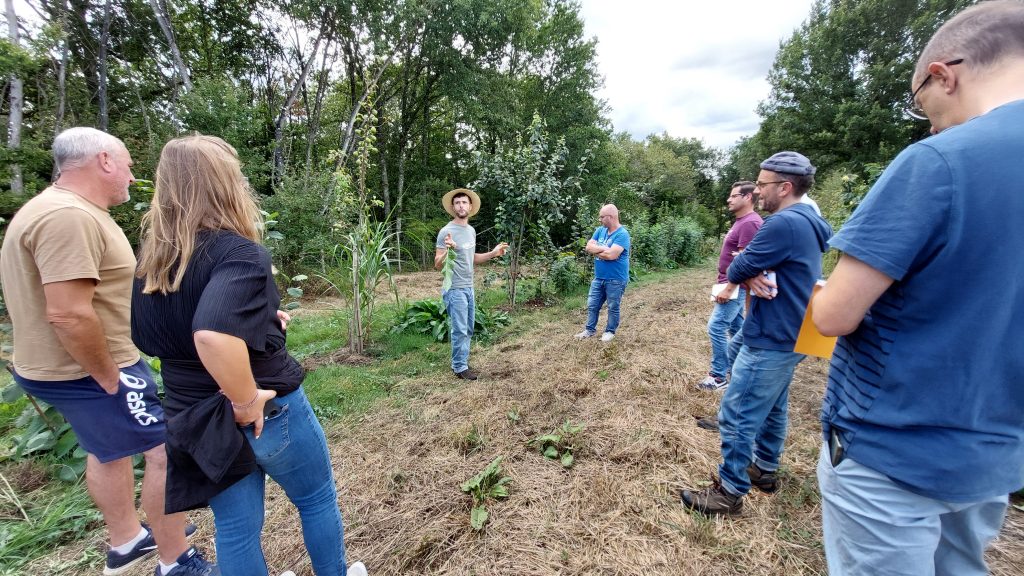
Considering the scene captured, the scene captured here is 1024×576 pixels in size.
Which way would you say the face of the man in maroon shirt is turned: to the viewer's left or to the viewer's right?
to the viewer's left

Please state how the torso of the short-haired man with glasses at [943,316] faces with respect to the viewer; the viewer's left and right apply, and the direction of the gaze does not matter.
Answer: facing away from the viewer and to the left of the viewer

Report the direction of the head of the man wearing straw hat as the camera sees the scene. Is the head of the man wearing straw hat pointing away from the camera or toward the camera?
toward the camera

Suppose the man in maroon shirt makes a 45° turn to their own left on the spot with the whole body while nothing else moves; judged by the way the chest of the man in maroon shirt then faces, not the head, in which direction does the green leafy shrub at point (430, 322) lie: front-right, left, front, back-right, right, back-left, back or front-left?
front-right

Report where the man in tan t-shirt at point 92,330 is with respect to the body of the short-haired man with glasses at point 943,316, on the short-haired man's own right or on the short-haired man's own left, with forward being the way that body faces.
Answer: on the short-haired man's own left

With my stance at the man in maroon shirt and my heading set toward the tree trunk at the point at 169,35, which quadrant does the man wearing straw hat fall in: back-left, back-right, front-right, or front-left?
front-left

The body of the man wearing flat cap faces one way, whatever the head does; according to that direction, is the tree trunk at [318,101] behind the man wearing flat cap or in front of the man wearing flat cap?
in front

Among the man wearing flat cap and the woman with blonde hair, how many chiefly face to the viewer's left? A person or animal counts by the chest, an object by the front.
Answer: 1

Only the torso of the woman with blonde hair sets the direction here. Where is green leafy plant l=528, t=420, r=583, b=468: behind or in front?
in front

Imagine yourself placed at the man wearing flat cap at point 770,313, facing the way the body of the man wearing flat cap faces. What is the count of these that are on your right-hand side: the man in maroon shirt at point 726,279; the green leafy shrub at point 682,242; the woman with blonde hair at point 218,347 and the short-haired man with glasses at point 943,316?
2

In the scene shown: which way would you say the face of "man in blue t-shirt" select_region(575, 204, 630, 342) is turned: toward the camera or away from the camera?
toward the camera

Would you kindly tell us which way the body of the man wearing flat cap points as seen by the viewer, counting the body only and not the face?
to the viewer's left

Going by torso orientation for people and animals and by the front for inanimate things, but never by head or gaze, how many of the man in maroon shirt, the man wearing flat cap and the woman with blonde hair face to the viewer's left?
2

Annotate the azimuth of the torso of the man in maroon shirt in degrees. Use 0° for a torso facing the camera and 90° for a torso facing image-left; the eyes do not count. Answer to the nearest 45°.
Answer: approximately 90°

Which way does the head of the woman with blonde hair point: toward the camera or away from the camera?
away from the camera

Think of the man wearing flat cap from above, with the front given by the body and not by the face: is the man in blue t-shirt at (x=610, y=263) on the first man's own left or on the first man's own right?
on the first man's own right

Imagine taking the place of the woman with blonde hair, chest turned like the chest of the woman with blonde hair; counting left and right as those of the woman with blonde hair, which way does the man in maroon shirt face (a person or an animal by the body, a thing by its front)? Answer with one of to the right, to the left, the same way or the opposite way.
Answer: to the left

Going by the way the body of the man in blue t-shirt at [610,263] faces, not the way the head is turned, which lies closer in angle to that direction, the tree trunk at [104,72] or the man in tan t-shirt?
the man in tan t-shirt
